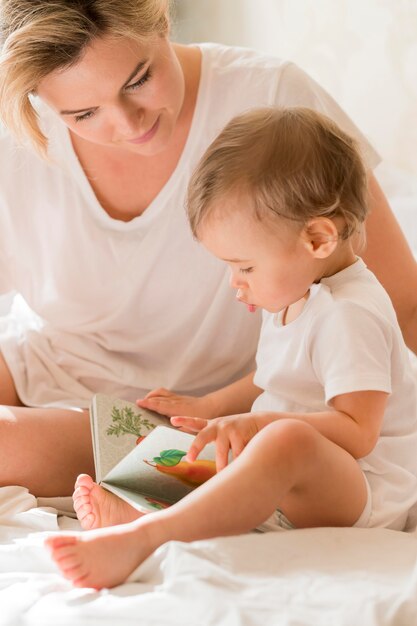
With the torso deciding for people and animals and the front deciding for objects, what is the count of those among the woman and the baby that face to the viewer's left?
1

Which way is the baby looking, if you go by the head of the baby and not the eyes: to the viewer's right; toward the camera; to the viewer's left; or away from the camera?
to the viewer's left

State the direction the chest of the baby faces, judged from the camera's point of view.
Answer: to the viewer's left

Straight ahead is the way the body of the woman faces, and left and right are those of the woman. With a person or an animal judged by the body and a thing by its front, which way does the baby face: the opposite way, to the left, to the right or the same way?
to the right

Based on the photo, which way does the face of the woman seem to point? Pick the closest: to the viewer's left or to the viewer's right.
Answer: to the viewer's right

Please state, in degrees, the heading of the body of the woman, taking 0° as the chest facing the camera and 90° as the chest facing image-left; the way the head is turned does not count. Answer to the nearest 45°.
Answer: approximately 0°

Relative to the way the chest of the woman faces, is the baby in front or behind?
in front

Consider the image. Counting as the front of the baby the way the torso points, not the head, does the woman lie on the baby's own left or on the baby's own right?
on the baby's own right
